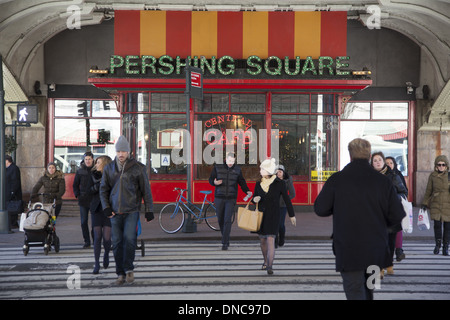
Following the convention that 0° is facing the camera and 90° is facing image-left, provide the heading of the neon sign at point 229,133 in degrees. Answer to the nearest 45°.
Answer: approximately 0°

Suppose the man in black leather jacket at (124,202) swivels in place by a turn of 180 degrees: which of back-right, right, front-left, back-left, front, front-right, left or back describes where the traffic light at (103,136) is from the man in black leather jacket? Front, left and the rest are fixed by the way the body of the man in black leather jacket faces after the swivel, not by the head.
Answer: front

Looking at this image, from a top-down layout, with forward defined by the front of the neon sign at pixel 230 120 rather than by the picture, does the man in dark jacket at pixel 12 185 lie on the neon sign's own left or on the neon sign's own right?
on the neon sign's own right

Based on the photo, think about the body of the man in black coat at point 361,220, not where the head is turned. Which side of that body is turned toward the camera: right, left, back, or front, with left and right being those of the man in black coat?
back

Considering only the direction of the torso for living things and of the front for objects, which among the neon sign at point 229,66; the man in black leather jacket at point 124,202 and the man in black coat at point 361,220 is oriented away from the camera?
the man in black coat

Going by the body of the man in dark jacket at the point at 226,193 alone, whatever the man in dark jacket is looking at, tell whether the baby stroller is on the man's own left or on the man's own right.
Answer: on the man's own right

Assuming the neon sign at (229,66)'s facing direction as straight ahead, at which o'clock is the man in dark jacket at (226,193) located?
The man in dark jacket is roughly at 12 o'clock from the neon sign.

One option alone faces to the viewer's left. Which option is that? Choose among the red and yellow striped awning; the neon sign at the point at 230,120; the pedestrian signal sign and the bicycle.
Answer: the bicycle

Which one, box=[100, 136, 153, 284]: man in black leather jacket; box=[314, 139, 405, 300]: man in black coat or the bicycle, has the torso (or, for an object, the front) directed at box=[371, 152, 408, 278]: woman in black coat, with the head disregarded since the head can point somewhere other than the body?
the man in black coat

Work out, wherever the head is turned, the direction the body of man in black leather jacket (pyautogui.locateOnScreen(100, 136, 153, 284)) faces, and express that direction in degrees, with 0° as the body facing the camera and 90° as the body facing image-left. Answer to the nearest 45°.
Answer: approximately 0°

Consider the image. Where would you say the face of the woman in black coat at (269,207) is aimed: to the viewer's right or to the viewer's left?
to the viewer's left

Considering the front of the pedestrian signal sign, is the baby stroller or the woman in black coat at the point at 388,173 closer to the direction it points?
the baby stroller
